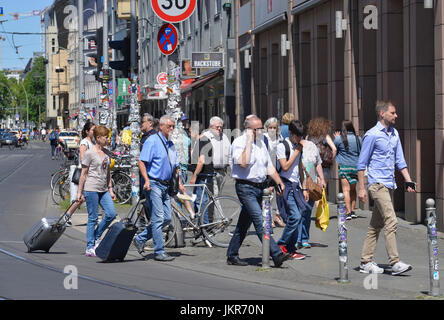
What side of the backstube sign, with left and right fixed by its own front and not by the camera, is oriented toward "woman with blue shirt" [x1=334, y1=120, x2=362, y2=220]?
front

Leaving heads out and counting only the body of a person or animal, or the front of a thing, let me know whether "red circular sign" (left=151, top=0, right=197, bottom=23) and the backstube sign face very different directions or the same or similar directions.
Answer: same or similar directions

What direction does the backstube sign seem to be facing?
toward the camera

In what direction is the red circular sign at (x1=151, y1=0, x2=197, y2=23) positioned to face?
toward the camera

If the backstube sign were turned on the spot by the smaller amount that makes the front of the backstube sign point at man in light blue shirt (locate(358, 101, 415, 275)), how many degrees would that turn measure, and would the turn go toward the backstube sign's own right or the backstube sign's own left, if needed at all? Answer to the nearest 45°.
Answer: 0° — it already faces them

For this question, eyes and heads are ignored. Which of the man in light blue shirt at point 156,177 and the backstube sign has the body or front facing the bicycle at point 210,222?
the backstube sign

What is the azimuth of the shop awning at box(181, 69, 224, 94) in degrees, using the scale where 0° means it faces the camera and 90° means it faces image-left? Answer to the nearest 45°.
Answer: approximately 45°

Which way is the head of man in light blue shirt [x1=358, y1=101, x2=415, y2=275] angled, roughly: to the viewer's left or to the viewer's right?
to the viewer's right

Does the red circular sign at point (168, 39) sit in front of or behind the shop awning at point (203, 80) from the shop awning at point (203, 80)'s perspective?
in front

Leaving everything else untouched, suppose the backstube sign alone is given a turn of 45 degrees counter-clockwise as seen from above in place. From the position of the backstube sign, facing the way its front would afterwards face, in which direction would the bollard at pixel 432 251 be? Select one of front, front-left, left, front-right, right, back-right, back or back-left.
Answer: front-right
